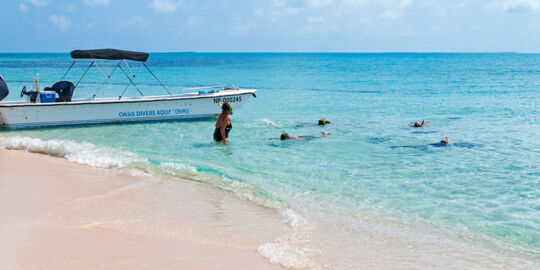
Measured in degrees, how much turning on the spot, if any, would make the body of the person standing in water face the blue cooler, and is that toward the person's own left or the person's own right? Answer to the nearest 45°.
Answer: approximately 135° to the person's own left

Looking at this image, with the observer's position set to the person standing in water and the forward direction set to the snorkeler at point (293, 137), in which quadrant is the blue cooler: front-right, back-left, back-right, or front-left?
back-left

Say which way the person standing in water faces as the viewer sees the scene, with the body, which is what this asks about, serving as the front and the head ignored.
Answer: to the viewer's right

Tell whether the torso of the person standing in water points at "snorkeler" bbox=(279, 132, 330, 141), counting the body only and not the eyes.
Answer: yes

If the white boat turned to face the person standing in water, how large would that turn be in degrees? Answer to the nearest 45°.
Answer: approximately 45° to its right

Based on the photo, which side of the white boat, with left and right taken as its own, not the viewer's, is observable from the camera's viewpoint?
right

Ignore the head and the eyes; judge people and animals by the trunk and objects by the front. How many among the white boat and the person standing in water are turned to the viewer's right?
2
